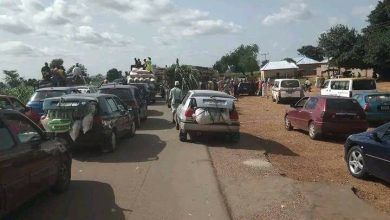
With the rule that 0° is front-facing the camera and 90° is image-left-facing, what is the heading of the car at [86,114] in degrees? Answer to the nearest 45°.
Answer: approximately 225°

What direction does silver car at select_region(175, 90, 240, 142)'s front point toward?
away from the camera

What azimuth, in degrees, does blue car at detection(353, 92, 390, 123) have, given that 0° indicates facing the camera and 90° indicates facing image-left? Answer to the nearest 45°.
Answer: approximately 135°

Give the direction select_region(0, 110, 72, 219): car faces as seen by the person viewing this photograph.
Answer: facing away from the viewer and to the right of the viewer

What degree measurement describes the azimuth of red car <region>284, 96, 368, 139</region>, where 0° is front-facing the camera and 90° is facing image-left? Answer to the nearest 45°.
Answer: approximately 135°

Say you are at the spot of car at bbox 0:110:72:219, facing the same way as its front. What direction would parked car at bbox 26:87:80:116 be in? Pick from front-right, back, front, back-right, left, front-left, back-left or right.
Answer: front-left

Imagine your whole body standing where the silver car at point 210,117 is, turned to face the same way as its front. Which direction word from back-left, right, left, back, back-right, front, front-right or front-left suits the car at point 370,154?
back-right

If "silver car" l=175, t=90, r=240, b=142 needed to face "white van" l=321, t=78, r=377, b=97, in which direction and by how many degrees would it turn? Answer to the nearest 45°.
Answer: approximately 45° to its right

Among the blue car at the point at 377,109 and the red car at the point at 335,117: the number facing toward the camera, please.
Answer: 0
